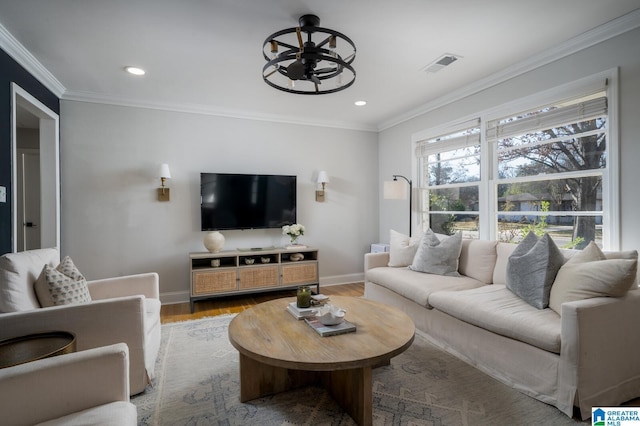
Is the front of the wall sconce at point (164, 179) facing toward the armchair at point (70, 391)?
yes

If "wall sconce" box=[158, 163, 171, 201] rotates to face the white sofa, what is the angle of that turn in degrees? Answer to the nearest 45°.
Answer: approximately 45° to its left

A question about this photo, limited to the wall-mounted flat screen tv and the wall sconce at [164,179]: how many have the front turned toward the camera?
2

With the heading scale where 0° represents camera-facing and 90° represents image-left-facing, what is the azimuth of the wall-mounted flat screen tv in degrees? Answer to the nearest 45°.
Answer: approximately 0°

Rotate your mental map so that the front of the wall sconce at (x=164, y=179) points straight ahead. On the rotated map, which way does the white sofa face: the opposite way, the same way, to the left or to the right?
to the right

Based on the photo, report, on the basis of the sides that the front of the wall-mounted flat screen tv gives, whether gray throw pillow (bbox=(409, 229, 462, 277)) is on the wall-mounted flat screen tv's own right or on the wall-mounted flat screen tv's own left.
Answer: on the wall-mounted flat screen tv's own left

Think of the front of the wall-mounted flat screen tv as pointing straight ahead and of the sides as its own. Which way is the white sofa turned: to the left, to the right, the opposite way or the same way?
to the right

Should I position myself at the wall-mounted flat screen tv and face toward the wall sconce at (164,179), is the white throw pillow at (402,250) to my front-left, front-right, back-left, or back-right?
back-left

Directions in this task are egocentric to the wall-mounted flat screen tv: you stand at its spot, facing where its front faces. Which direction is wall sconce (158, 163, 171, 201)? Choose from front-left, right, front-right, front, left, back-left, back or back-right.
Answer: right

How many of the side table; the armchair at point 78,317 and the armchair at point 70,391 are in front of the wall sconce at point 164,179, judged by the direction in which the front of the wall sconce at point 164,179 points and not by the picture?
3

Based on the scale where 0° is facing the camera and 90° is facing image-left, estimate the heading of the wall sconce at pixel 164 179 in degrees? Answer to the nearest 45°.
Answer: approximately 0°
